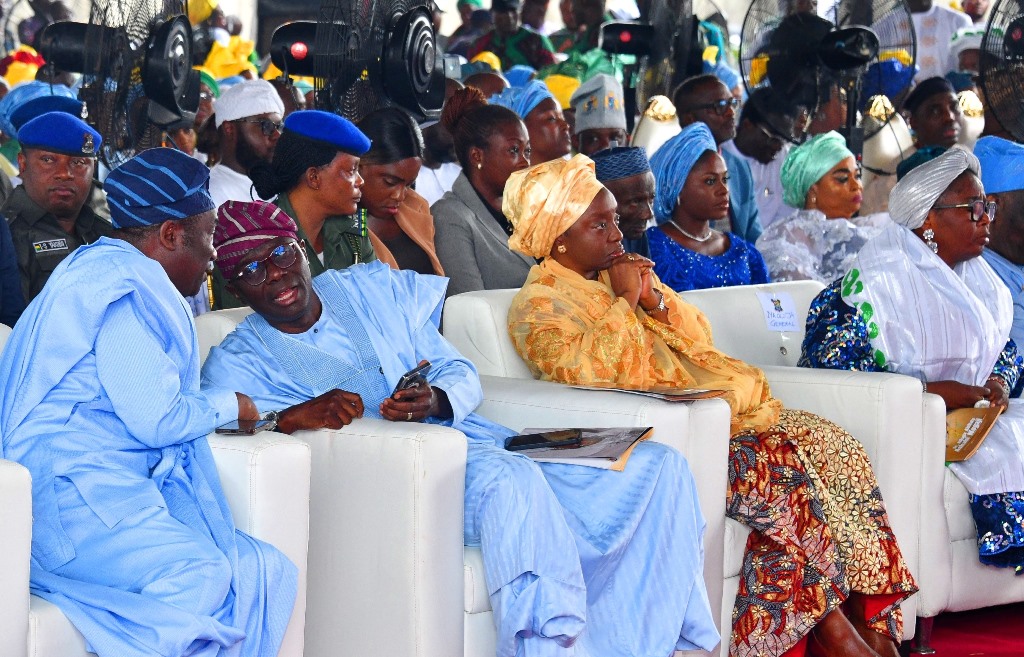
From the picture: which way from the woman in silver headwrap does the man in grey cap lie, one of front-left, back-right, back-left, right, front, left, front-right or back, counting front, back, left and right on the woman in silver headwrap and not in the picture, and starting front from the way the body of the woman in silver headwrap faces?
back

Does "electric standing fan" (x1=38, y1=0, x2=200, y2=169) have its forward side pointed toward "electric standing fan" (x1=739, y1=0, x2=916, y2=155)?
no

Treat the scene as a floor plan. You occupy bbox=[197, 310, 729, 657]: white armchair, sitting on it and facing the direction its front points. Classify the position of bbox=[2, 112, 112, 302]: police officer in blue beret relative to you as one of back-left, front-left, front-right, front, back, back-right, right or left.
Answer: back

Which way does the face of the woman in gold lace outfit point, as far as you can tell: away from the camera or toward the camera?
toward the camera

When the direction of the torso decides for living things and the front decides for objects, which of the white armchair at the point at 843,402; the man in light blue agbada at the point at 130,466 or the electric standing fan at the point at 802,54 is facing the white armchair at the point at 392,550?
the man in light blue agbada

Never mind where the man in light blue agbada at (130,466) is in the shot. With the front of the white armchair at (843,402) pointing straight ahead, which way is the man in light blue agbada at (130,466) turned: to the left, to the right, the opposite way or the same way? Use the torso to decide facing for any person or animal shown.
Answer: to the left

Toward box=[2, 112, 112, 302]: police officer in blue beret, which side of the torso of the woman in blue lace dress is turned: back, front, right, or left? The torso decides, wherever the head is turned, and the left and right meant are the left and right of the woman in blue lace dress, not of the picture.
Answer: right

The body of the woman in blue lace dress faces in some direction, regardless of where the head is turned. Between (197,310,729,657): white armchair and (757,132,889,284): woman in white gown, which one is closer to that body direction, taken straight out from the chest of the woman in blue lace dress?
the white armchair

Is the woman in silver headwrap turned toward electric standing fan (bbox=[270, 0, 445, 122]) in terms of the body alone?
no

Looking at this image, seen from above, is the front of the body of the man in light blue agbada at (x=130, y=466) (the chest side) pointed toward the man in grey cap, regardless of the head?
no

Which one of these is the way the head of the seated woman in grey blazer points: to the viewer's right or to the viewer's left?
to the viewer's right

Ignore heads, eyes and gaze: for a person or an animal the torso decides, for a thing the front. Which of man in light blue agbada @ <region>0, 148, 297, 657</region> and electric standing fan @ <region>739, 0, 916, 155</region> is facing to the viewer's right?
the man in light blue agbada

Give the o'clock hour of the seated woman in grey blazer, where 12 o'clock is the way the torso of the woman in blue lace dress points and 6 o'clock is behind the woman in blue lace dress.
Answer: The seated woman in grey blazer is roughly at 4 o'clock from the woman in blue lace dress.
